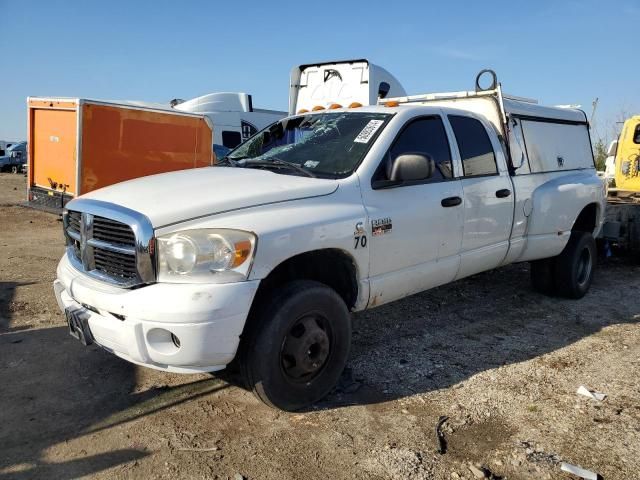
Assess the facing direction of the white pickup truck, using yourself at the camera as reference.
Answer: facing the viewer and to the left of the viewer

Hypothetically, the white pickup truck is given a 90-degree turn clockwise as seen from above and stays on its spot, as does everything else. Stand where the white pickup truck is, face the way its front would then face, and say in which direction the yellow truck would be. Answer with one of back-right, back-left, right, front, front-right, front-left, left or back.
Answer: right

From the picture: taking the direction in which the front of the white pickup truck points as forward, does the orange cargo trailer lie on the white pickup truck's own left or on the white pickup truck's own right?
on the white pickup truck's own right
